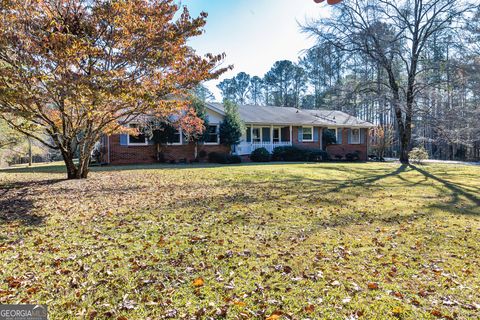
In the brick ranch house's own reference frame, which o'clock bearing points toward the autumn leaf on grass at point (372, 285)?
The autumn leaf on grass is roughly at 12 o'clock from the brick ranch house.

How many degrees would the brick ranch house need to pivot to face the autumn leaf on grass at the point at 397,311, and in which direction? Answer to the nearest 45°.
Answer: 0° — it already faces it

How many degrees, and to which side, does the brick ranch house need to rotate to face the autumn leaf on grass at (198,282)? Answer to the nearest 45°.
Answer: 0° — it already faces it

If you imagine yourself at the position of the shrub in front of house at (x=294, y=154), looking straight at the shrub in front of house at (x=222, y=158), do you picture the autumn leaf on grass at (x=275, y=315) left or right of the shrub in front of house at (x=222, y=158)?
left

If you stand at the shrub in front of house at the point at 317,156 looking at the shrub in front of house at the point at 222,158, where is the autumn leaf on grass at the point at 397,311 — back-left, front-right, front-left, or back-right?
front-left

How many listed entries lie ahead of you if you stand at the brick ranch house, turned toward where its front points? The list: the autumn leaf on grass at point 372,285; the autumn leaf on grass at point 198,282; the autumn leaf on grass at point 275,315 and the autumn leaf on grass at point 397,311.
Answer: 4

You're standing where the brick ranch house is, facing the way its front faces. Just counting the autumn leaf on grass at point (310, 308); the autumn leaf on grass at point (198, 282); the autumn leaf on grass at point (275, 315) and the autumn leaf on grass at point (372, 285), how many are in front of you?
4

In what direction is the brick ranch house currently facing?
toward the camera

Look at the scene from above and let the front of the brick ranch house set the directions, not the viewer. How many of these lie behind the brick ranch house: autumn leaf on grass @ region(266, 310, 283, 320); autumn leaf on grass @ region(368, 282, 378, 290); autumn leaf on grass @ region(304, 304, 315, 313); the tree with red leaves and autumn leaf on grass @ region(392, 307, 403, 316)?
0

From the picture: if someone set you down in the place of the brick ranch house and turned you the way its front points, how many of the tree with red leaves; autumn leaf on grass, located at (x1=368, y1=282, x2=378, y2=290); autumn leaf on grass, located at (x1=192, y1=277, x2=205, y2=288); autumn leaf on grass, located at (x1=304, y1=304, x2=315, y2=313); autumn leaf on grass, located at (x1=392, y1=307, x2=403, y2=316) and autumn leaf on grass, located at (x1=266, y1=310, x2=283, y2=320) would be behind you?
0

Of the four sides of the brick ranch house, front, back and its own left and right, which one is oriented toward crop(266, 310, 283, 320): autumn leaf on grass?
front

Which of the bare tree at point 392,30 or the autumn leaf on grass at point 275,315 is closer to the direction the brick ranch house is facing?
the autumn leaf on grass

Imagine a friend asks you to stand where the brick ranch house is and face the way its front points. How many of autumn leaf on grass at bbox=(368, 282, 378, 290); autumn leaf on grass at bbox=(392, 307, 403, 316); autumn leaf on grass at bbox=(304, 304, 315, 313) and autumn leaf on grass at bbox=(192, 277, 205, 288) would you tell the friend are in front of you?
4

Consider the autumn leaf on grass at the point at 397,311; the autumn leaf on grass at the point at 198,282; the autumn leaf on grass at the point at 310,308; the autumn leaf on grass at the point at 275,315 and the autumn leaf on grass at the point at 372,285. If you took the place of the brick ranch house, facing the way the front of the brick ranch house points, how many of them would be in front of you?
5
